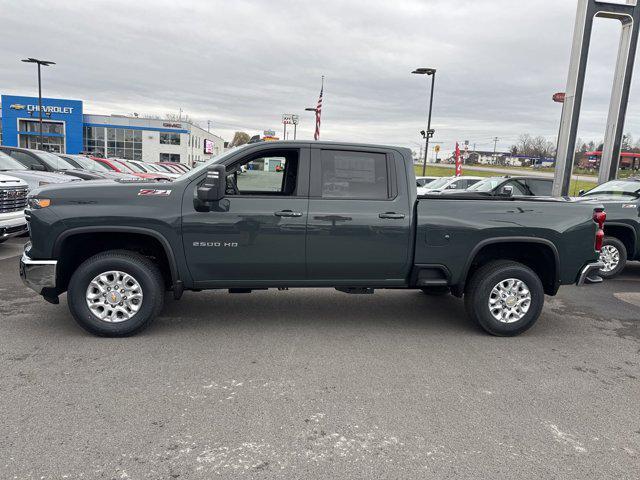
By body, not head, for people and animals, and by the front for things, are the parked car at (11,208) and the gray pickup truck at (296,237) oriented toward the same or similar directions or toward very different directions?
very different directions

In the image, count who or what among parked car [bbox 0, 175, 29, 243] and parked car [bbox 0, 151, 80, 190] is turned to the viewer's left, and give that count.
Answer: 0

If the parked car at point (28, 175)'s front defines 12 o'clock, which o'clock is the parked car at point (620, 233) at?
the parked car at point (620, 233) is roughly at 12 o'clock from the parked car at point (28, 175).

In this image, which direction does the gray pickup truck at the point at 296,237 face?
to the viewer's left

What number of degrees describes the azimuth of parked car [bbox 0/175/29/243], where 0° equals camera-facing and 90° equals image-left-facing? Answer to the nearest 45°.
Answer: approximately 315°

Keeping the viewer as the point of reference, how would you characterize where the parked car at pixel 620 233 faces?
facing the viewer and to the left of the viewer

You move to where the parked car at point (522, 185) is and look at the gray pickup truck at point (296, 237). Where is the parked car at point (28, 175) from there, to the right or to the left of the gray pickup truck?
right

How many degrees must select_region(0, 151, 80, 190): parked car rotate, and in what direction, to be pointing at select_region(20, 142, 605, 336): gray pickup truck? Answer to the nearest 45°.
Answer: approximately 45° to its right

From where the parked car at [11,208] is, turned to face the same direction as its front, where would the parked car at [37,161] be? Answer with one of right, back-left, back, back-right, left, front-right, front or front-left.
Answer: back-left

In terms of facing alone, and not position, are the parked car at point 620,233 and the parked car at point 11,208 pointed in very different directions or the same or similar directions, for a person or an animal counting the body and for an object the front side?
very different directions

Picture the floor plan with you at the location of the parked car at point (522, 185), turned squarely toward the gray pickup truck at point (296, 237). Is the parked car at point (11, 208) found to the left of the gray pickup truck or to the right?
right

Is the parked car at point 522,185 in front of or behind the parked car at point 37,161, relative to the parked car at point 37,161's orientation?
in front
